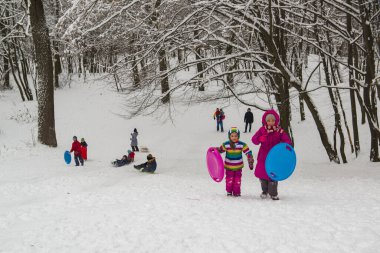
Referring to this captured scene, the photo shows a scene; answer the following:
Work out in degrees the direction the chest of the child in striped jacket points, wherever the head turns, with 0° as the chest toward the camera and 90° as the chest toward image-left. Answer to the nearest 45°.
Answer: approximately 0°

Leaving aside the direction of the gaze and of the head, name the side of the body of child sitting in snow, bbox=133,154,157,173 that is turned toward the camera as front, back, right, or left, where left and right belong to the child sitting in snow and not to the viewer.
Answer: left

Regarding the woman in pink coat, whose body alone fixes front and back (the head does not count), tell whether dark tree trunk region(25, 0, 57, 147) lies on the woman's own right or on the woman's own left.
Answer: on the woman's own right

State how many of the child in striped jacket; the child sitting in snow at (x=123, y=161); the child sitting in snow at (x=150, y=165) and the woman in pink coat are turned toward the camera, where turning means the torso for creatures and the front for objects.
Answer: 2

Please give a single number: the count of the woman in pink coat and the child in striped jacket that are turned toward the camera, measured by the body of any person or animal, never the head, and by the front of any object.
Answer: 2

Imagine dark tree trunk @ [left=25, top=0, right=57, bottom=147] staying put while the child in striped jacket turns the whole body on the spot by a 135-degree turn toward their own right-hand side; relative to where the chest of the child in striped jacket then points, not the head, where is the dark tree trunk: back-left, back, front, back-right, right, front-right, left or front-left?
front

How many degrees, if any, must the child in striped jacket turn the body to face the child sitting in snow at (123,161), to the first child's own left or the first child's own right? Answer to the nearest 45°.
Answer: approximately 135° to the first child's own right
